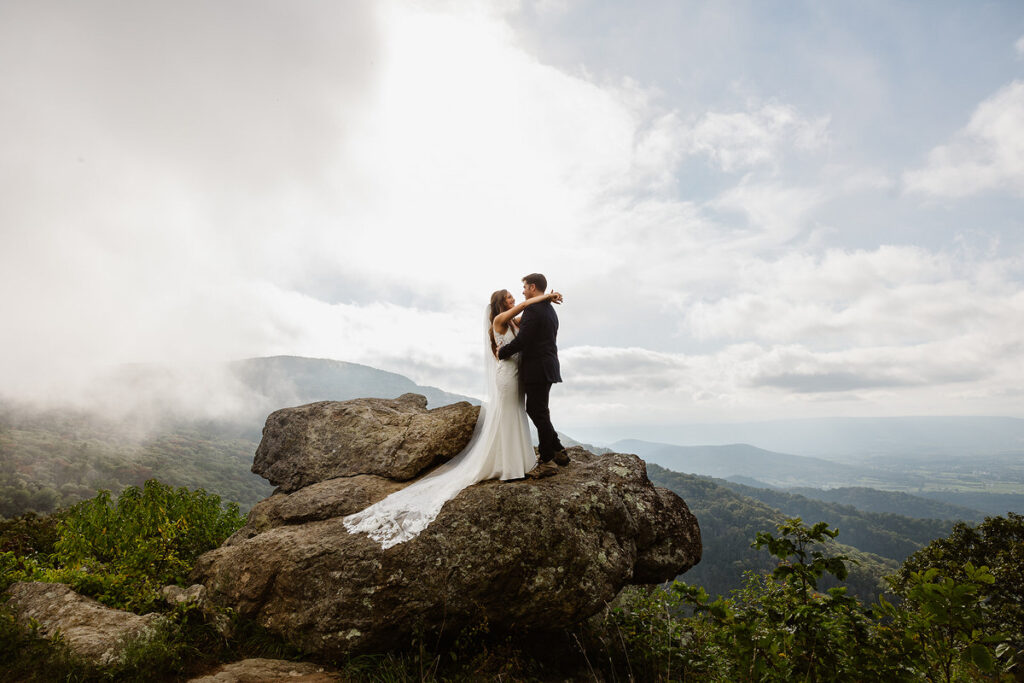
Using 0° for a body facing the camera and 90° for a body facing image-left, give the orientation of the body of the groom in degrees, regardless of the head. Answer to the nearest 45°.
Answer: approximately 90°

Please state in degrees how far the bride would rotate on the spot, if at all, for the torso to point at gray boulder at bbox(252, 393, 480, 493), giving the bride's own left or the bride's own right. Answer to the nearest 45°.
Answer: approximately 135° to the bride's own left

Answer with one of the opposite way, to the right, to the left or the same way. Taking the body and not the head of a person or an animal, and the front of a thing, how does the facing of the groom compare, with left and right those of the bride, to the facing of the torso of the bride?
the opposite way

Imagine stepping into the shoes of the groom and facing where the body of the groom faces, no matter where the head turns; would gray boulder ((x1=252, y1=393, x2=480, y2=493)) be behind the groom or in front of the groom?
in front

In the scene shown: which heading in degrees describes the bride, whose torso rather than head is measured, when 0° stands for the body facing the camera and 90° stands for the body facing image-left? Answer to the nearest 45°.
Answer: approximately 270°

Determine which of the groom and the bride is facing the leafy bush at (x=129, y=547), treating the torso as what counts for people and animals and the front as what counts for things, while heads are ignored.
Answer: the groom

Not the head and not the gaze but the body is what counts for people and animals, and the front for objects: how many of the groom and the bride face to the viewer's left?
1

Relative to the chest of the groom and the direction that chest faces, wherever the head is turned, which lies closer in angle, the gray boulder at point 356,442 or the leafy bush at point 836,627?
the gray boulder

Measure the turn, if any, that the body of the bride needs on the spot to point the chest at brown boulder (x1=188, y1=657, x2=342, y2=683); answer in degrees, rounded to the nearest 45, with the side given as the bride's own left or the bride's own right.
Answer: approximately 135° to the bride's own right

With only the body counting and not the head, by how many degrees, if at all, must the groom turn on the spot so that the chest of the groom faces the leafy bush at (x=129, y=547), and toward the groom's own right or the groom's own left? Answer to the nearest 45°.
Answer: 0° — they already face it
